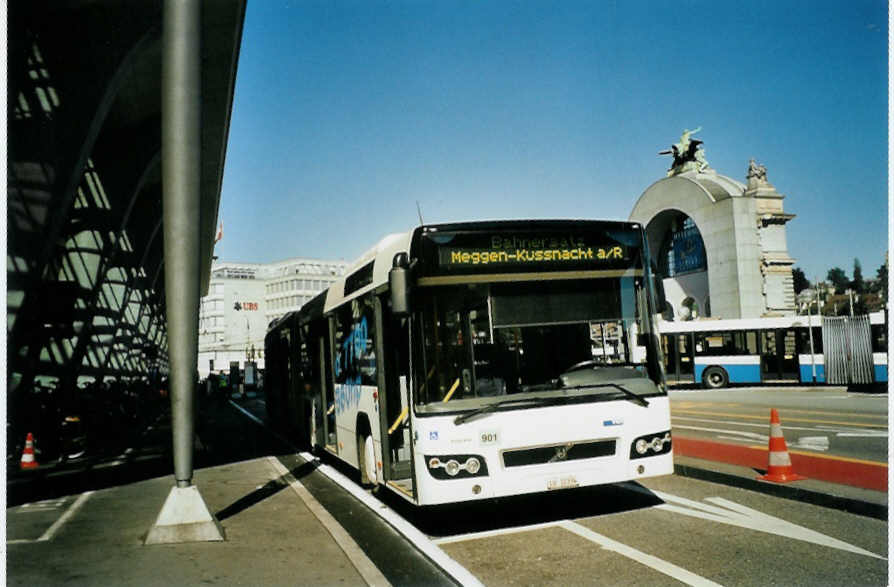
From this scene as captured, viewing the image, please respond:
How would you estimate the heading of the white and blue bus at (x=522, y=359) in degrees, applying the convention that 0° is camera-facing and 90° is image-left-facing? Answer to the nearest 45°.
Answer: approximately 315°

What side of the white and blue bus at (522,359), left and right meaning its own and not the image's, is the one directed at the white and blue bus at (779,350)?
left

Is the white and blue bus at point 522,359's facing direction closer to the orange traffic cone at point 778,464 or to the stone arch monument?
the orange traffic cone

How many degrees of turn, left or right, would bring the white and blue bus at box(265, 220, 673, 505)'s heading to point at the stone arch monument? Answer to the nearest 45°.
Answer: approximately 135° to its left

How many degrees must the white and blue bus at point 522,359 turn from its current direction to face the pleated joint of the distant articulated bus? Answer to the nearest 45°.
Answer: approximately 90° to its left

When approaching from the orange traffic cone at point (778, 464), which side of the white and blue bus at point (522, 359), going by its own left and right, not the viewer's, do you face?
left
